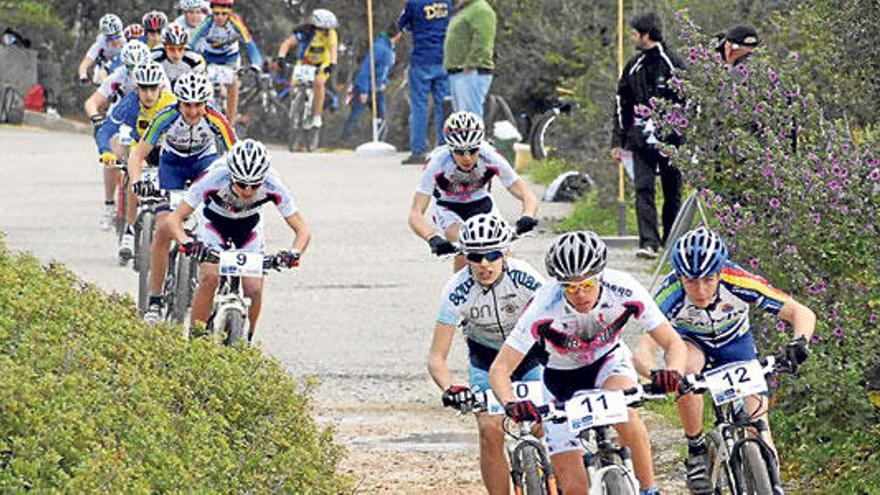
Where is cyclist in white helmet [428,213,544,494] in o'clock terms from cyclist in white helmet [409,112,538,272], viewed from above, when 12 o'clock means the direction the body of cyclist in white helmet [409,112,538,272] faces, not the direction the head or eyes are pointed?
cyclist in white helmet [428,213,544,494] is roughly at 12 o'clock from cyclist in white helmet [409,112,538,272].

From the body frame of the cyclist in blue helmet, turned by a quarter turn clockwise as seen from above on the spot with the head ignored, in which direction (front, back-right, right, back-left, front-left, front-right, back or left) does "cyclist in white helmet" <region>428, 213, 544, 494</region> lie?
front

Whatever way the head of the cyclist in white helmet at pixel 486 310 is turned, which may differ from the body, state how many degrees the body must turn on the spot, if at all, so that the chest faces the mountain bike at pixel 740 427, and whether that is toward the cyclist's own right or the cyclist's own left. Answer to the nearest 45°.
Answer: approximately 45° to the cyclist's own left

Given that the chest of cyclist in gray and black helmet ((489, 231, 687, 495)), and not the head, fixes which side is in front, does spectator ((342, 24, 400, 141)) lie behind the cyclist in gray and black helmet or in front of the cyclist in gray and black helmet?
behind

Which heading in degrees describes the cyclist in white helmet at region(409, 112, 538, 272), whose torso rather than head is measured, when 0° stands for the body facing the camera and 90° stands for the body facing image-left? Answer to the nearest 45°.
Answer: approximately 0°

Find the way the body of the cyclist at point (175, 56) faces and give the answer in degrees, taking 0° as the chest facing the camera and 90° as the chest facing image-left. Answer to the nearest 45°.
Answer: approximately 0°

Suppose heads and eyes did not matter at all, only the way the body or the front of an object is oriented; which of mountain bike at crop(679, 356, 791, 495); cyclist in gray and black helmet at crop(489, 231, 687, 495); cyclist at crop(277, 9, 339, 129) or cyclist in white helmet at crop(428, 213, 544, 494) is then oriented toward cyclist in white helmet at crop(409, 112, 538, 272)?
the cyclist

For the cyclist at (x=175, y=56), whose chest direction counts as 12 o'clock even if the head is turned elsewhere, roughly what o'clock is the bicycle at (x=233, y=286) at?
The bicycle is roughly at 12 o'clock from the cyclist.

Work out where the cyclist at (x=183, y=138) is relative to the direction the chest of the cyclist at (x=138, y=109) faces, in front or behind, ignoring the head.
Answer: in front

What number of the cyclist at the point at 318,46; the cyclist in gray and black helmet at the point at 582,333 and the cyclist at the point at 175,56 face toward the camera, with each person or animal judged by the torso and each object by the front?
3

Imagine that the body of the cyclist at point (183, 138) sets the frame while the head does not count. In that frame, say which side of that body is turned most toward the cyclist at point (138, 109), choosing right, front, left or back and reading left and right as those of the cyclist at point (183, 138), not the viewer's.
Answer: back
